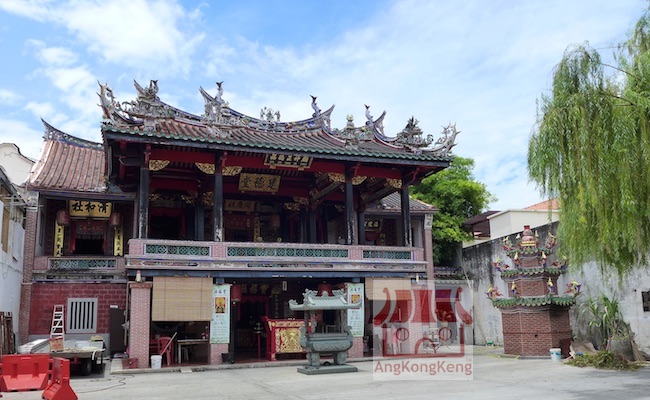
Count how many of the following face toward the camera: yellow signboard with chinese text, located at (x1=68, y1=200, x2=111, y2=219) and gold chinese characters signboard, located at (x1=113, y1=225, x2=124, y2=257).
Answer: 2

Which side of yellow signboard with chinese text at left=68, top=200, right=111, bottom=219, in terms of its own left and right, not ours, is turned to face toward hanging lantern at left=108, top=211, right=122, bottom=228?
left

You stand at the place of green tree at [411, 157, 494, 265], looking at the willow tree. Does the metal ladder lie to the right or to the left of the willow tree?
right

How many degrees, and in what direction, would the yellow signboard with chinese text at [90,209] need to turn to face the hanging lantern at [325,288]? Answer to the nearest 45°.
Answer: approximately 45° to its left

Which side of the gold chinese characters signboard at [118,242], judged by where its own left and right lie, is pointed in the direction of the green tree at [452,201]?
left

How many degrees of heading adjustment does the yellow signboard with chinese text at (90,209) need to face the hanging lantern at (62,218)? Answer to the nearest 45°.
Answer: approximately 90° to its right

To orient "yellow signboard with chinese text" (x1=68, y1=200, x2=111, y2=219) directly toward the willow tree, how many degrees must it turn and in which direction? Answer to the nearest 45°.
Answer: approximately 45° to its left

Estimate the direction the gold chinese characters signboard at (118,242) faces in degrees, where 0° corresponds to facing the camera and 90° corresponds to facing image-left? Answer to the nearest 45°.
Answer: approximately 0°

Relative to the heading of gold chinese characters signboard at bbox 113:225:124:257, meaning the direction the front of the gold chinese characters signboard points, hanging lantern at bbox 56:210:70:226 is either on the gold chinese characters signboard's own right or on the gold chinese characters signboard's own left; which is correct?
on the gold chinese characters signboard's own right
